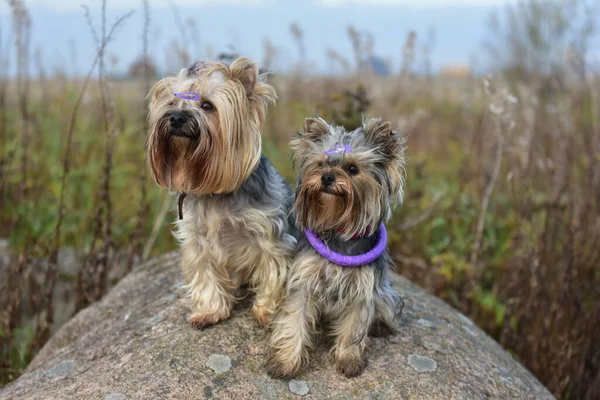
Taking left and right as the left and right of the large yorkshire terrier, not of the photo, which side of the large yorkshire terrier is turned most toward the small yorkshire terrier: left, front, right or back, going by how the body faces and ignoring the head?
left

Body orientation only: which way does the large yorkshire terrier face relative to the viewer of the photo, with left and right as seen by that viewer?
facing the viewer and to the left of the viewer

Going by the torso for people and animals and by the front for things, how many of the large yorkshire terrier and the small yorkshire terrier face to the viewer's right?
0
